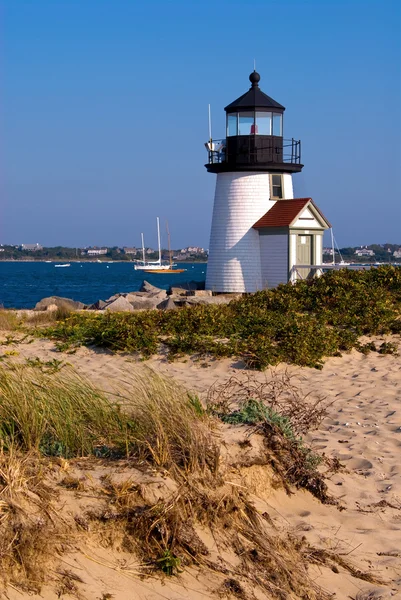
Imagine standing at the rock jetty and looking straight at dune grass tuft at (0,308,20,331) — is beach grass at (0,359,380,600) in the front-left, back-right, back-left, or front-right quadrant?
front-left

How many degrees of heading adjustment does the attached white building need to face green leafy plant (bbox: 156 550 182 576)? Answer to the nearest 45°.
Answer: approximately 45° to its right

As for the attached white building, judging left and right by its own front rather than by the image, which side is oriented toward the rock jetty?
right

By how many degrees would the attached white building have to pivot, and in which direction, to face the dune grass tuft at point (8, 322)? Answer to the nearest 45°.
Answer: approximately 90° to its right

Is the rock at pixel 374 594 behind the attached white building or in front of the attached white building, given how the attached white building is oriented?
in front

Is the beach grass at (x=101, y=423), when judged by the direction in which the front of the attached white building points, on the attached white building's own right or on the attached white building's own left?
on the attached white building's own right

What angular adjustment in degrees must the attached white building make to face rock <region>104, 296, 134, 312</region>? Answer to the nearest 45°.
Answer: approximately 90° to its right

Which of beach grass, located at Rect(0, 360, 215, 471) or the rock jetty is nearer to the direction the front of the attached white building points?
the beach grass

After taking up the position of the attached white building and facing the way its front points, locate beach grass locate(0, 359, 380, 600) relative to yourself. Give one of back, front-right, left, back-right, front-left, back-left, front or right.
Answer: front-right

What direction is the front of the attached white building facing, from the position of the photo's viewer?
facing the viewer and to the right of the viewer

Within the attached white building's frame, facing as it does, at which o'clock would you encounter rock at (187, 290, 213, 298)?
The rock is roughly at 4 o'clock from the attached white building.
